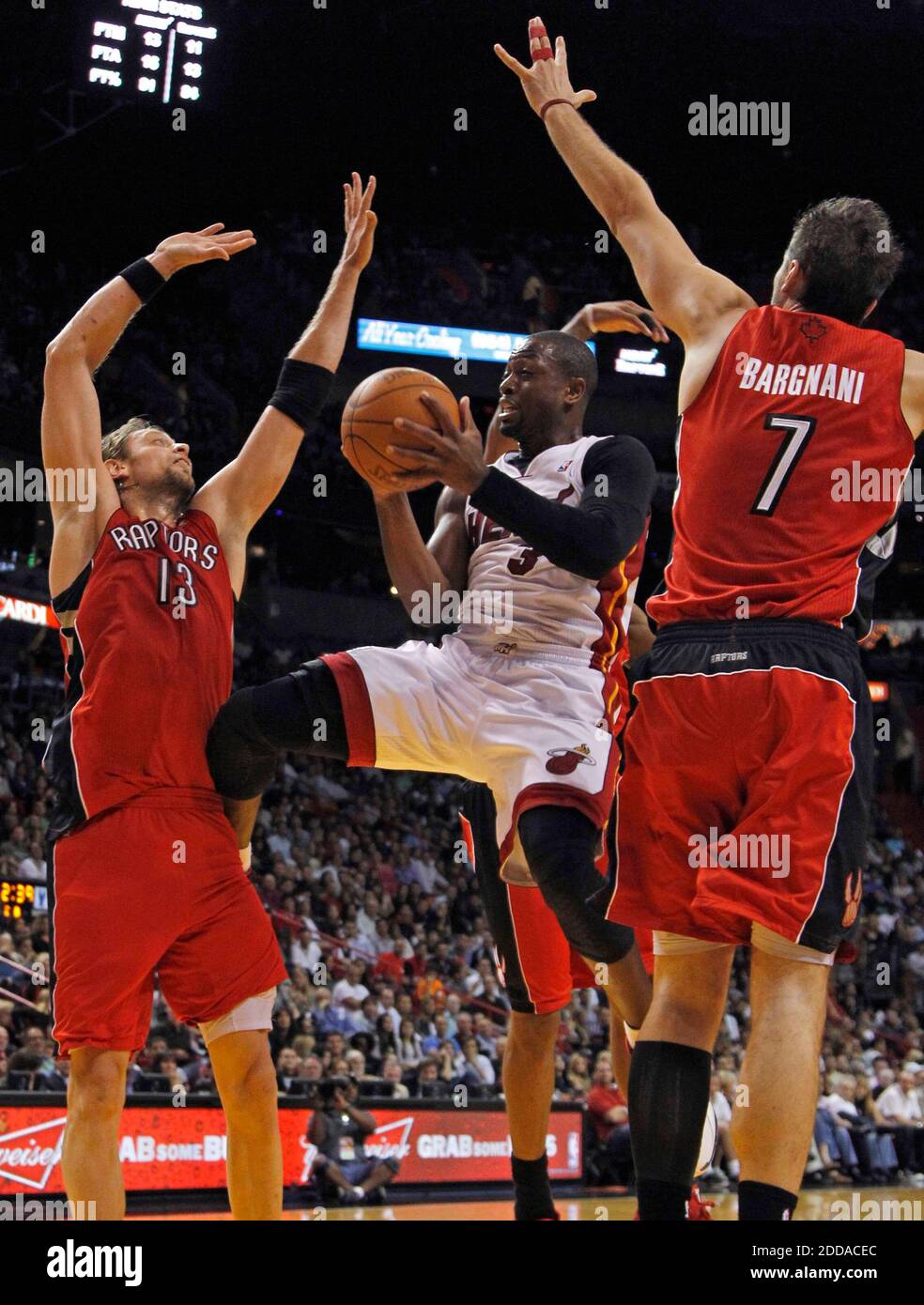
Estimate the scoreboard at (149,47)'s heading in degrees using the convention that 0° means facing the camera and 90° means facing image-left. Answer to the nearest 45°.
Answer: approximately 0°
